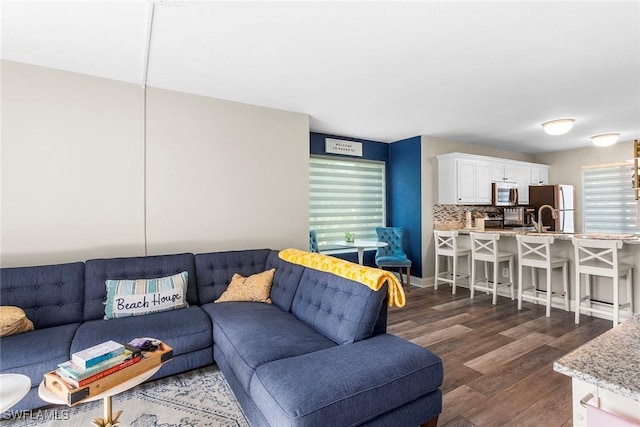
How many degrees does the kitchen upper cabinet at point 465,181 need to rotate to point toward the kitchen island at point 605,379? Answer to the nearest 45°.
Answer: approximately 45° to its right

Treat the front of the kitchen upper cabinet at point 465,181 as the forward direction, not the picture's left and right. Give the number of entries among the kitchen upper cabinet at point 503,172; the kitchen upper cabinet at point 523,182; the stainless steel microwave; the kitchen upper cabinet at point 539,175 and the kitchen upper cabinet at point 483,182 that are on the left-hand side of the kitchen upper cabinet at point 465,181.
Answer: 5

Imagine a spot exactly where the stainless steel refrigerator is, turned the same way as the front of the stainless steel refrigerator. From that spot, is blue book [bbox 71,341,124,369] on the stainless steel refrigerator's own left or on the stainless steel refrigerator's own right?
on the stainless steel refrigerator's own right

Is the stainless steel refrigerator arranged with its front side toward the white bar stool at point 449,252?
no

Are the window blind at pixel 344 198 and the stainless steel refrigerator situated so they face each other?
no

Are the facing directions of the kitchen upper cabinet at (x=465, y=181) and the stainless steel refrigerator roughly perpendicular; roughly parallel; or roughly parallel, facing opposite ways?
roughly parallel

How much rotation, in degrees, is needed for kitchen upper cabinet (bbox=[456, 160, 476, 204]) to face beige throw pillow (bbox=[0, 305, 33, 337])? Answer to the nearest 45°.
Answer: approximately 90° to its right

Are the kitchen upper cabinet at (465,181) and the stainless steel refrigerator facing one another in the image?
no

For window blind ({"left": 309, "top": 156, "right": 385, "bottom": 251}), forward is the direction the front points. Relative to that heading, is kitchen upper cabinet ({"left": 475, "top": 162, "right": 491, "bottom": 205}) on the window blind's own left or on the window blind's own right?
on the window blind's own left

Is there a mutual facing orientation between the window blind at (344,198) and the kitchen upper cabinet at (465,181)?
no

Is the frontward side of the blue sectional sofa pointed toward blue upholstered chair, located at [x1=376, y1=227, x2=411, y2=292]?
no

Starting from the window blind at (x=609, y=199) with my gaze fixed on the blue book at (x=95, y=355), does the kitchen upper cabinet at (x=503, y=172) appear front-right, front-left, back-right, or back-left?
front-right

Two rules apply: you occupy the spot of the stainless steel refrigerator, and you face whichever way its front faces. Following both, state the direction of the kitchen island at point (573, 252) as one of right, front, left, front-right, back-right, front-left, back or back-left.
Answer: front-right

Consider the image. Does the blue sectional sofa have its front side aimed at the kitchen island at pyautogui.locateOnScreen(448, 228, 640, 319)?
no

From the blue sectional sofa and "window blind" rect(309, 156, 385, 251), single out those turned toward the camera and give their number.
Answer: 2

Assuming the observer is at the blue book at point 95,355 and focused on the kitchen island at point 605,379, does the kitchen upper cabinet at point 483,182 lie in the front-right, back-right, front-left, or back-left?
front-left

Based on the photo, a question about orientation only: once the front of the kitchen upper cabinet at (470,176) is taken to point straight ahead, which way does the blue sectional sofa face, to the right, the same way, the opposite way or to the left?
the same way

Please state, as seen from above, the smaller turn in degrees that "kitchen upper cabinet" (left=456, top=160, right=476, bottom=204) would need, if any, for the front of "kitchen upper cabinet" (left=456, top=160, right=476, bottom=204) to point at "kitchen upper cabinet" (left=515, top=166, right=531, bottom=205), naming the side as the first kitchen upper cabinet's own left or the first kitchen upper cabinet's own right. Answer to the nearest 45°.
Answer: approximately 90° to the first kitchen upper cabinet's own left

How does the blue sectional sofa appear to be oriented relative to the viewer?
toward the camera
